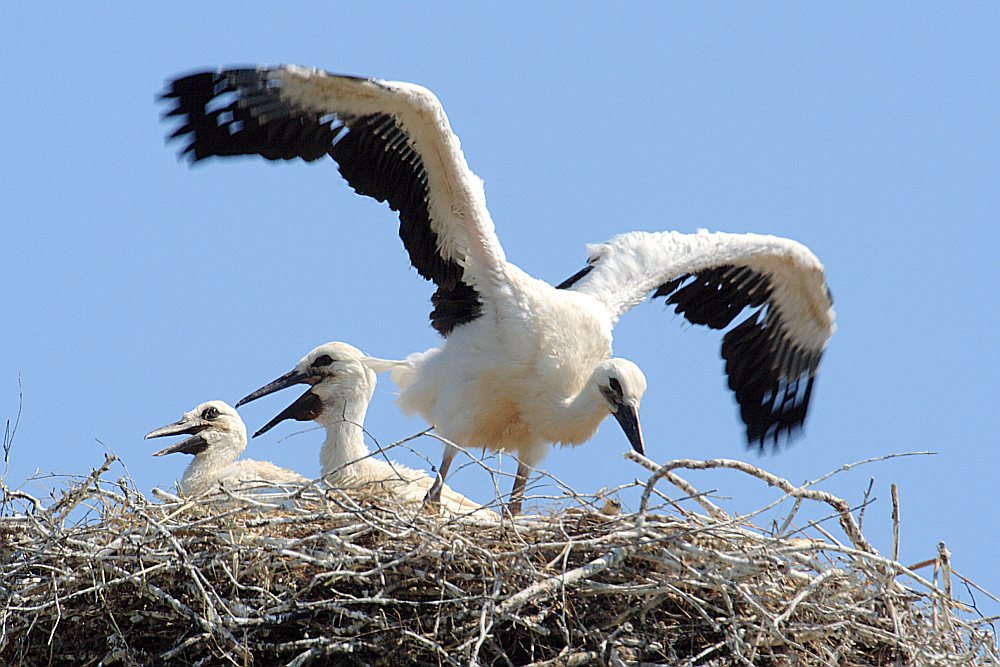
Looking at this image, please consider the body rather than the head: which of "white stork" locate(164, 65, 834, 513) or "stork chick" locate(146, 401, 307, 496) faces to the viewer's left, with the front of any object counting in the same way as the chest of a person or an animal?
the stork chick

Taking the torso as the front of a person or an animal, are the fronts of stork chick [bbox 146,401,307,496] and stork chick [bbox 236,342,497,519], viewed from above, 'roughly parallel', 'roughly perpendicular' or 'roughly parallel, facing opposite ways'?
roughly parallel

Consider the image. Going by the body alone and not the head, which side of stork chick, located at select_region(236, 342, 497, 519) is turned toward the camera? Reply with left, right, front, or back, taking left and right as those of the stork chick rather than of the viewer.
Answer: left

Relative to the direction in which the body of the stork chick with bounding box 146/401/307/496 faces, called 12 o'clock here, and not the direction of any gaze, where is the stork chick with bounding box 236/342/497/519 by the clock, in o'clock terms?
the stork chick with bounding box 236/342/497/519 is roughly at 7 o'clock from the stork chick with bounding box 146/401/307/496.

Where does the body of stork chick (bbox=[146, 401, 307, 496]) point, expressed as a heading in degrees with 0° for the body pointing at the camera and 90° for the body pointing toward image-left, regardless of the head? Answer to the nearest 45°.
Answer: approximately 90°

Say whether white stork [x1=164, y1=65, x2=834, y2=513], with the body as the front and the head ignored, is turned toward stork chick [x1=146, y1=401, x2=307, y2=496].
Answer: no
